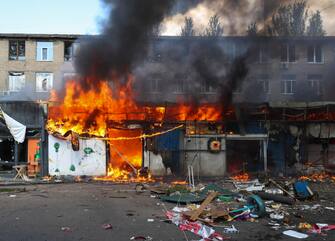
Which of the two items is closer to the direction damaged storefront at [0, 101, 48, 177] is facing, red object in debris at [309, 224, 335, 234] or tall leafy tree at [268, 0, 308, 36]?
the red object in debris

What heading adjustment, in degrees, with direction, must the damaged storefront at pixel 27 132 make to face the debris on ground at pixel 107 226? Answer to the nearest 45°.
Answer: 0° — it already faces it

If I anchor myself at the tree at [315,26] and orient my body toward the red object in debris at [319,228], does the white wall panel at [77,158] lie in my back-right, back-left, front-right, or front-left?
front-right

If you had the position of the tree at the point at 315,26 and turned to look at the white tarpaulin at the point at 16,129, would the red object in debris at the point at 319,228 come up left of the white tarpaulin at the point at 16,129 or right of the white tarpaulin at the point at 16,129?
left

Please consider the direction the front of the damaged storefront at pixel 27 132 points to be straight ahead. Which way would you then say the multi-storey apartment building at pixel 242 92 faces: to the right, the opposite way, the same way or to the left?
the same way

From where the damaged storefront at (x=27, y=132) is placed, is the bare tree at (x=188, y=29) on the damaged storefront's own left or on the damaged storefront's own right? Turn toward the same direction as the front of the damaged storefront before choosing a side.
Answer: on the damaged storefront's own left

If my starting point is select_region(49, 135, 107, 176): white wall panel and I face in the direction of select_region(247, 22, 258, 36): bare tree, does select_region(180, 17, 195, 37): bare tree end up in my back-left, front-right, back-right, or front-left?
front-left

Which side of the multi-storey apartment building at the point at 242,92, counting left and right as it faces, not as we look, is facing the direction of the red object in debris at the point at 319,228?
front

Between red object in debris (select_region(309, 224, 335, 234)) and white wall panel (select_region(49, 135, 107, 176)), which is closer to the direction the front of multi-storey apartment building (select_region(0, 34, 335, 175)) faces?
the red object in debris

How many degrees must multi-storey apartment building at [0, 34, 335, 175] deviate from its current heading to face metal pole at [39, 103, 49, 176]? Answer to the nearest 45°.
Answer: approximately 90° to its right

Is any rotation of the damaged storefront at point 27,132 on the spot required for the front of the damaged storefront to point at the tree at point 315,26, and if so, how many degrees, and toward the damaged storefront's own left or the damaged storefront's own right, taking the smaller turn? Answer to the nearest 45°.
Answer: approximately 90° to the damaged storefront's own left

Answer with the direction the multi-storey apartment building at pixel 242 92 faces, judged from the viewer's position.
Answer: facing the viewer

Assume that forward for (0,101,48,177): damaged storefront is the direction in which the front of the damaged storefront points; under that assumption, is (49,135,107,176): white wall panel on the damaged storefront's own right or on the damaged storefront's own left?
on the damaged storefront's own left

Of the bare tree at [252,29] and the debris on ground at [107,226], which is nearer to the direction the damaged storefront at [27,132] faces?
the debris on ground

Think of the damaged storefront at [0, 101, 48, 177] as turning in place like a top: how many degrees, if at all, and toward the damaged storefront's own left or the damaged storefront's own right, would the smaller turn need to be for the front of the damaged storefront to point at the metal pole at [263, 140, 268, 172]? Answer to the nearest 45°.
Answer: approximately 90° to the damaged storefront's own left
